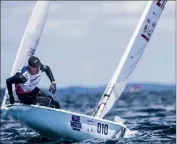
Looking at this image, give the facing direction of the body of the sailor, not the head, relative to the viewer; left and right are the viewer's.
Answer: facing the viewer and to the right of the viewer
